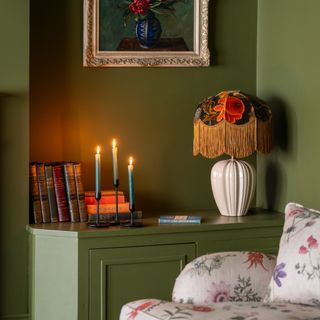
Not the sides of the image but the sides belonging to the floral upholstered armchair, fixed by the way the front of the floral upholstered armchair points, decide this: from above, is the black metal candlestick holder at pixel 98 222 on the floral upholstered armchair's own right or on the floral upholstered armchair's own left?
on the floral upholstered armchair's own right

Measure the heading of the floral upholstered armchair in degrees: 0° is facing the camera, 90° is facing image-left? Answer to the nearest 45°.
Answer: approximately 45°

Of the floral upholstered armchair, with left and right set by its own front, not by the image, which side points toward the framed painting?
right

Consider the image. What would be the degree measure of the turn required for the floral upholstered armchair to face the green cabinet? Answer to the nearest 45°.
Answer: approximately 90° to its right
